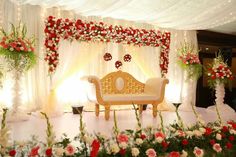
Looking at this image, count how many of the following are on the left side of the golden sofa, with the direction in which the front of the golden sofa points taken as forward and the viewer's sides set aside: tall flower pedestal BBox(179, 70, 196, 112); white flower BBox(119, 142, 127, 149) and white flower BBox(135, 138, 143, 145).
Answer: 1

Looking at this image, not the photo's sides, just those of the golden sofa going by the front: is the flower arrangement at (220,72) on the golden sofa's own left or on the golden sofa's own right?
on the golden sofa's own left

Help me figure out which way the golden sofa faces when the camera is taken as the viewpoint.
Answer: facing the viewer and to the right of the viewer

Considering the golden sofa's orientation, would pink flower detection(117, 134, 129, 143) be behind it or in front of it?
in front

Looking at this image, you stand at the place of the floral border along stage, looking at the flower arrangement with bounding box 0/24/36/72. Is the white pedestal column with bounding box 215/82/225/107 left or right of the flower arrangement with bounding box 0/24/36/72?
right

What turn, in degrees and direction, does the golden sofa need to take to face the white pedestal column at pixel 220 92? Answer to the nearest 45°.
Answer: approximately 45° to its left

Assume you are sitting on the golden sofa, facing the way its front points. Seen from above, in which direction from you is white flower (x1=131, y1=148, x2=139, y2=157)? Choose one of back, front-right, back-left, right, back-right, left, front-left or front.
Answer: front-right

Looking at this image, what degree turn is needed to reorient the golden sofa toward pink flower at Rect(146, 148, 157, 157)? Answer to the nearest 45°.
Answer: approximately 45° to its right

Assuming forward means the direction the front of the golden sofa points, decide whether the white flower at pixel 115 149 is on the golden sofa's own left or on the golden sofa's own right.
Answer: on the golden sofa's own right

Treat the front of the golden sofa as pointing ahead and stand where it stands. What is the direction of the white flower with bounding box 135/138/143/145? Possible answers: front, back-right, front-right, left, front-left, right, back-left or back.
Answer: front-right

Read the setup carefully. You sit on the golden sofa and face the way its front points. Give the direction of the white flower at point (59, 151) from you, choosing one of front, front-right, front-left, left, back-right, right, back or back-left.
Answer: front-right

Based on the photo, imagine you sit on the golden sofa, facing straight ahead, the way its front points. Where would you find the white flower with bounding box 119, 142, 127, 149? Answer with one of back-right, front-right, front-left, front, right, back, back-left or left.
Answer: front-right
